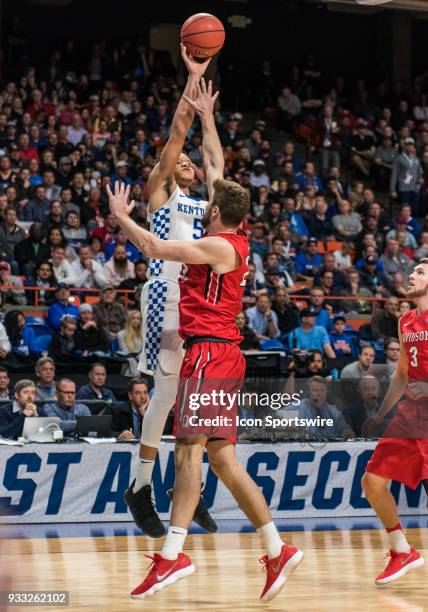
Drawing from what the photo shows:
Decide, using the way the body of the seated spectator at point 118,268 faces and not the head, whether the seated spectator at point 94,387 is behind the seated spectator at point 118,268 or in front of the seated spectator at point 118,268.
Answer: in front

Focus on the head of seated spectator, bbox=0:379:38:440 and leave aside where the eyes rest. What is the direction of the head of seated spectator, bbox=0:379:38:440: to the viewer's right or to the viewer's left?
to the viewer's right

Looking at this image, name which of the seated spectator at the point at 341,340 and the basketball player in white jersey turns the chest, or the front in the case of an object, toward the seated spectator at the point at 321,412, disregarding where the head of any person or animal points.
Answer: the seated spectator at the point at 341,340

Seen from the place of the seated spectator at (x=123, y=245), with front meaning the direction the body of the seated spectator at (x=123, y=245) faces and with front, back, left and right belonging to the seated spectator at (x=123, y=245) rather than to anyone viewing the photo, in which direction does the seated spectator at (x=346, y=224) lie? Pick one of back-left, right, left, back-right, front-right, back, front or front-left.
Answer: back-left

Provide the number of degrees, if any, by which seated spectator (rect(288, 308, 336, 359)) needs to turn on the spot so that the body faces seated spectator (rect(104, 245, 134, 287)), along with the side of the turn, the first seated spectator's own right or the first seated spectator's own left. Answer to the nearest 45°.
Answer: approximately 90° to the first seated spectator's own right

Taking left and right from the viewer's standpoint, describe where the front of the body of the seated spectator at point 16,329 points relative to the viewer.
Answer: facing the viewer and to the right of the viewer

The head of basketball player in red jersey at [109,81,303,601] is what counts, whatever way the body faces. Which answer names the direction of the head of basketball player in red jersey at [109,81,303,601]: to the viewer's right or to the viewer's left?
to the viewer's left

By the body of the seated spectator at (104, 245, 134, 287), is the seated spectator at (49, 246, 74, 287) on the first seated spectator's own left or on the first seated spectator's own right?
on the first seated spectator's own right

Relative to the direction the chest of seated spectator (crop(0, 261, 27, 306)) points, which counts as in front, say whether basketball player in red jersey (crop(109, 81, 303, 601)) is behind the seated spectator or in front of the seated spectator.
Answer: in front
